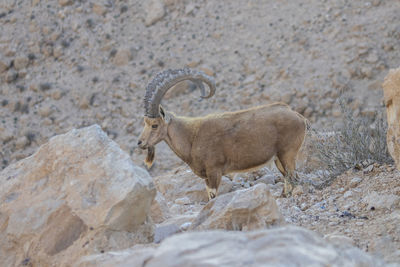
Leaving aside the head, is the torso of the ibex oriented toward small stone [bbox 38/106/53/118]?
no

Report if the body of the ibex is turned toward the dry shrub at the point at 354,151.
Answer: no

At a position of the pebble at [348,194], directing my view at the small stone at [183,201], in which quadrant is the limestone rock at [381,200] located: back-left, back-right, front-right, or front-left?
back-left

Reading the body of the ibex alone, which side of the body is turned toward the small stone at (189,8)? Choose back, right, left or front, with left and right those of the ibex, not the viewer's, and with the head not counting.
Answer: right

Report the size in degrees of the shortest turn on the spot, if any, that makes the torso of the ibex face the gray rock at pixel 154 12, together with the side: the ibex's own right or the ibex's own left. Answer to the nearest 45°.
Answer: approximately 90° to the ibex's own right

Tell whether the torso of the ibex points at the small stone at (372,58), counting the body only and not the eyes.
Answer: no

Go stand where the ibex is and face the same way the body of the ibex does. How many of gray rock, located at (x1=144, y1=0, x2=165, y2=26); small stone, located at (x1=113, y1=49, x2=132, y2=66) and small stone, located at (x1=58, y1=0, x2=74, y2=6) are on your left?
0

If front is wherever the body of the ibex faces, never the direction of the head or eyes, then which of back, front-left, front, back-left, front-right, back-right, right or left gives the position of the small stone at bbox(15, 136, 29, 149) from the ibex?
front-right

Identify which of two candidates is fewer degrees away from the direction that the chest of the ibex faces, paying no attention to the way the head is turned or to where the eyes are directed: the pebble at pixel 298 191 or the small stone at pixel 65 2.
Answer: the small stone

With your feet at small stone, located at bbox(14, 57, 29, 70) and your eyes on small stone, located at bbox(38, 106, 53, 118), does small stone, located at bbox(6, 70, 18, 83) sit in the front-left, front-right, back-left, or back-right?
front-right

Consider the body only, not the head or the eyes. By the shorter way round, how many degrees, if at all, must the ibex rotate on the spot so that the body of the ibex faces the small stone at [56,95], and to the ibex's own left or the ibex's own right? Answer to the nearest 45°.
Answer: approximately 45° to the ibex's own right

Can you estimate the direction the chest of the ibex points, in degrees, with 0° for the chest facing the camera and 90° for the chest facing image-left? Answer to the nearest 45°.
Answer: approximately 90°

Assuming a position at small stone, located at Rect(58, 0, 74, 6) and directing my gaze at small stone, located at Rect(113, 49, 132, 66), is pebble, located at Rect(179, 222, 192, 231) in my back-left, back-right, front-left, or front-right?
front-right
